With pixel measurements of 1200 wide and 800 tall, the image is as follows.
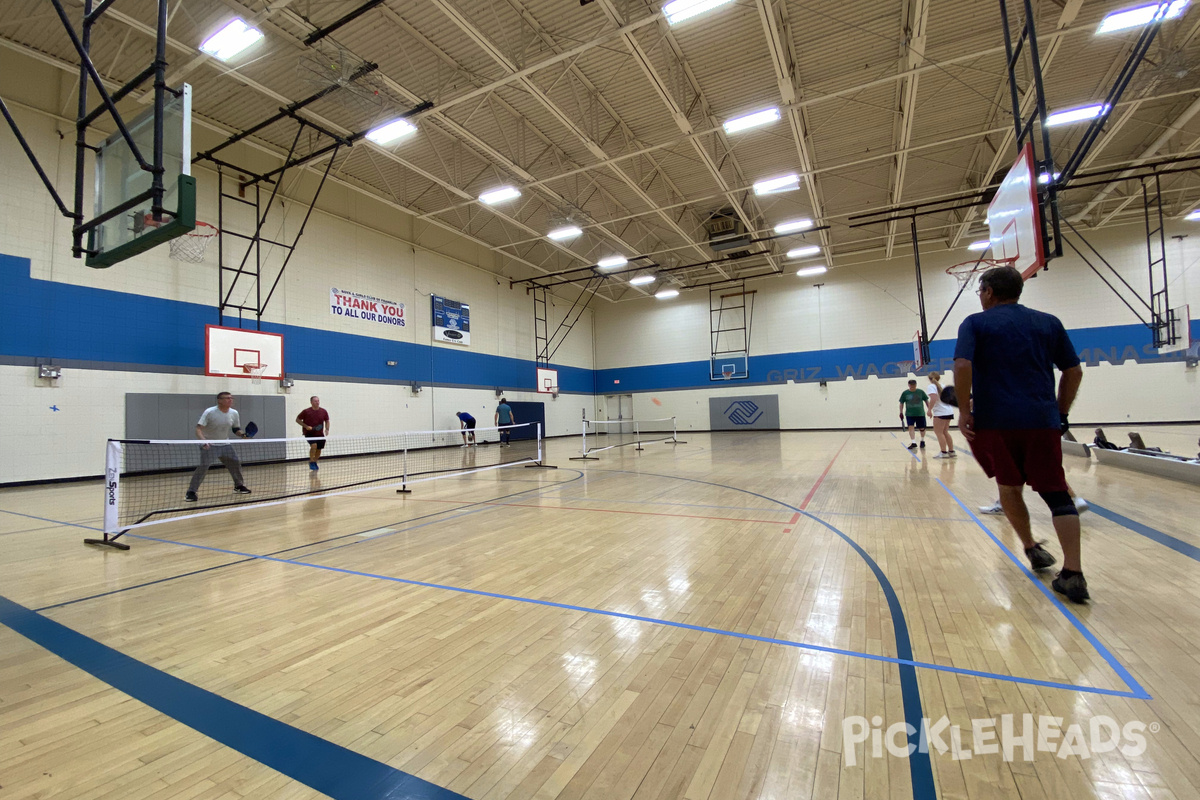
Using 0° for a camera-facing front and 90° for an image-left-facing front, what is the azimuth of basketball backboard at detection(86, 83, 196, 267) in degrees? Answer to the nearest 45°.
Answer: approximately 225°

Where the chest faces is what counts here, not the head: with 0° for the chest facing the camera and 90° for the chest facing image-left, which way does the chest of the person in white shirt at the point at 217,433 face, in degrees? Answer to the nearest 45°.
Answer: approximately 315°

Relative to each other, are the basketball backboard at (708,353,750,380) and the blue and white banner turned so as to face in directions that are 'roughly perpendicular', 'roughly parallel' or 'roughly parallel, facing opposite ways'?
roughly perpendicular

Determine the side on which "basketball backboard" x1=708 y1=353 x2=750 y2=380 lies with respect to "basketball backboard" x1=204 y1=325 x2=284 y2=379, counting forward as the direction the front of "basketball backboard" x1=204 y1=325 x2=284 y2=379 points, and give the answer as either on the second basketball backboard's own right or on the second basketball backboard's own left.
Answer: on the second basketball backboard's own left

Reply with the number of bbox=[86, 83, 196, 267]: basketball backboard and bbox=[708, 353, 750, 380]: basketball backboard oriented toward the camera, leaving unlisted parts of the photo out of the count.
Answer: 1
